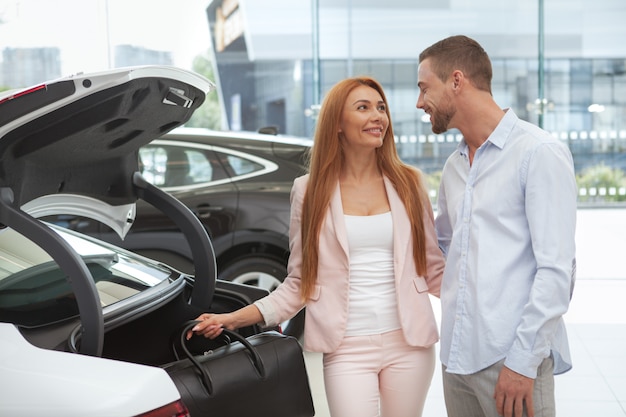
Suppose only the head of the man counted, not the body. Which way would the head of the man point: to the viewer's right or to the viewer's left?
to the viewer's left

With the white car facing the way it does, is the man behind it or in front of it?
behind

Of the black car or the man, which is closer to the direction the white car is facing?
the black car

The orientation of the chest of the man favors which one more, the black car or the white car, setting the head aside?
the white car

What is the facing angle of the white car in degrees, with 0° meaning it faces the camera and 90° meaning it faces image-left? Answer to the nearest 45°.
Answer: approximately 135°

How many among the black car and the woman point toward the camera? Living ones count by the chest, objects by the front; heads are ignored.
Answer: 1
